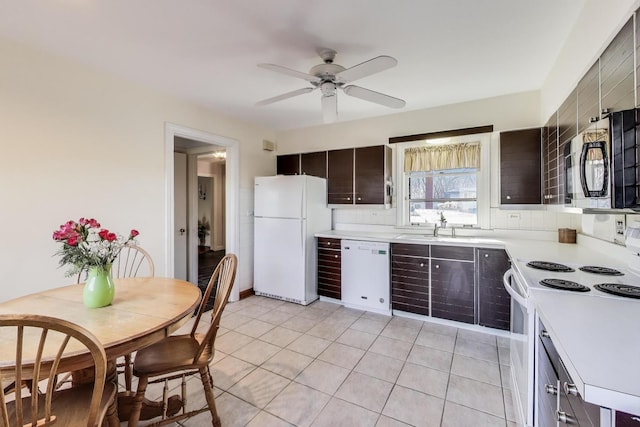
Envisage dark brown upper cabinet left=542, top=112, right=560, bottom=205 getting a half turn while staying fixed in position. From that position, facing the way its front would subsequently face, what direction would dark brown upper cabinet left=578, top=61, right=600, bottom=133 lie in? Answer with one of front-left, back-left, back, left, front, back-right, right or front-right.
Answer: right

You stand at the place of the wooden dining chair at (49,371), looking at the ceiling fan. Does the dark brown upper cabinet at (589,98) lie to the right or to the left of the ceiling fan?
right

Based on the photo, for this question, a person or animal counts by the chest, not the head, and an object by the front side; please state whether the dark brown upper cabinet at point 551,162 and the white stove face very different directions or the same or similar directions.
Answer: same or similar directions

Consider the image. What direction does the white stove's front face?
to the viewer's left

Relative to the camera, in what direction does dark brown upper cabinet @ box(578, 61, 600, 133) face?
facing to the left of the viewer

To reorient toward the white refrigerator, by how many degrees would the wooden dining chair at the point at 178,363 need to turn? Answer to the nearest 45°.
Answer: approximately 135° to its right

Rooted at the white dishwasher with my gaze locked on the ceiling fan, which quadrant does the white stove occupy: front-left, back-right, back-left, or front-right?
front-left

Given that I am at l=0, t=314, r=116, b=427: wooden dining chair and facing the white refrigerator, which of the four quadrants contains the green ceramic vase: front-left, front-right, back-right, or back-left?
front-left

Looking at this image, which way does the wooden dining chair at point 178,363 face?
to the viewer's left

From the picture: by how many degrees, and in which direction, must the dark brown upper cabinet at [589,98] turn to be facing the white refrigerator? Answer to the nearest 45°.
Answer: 0° — it already faces it

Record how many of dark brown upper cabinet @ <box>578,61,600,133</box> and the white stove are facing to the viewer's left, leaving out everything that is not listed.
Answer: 2

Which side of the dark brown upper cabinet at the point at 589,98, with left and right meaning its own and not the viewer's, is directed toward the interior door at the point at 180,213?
front

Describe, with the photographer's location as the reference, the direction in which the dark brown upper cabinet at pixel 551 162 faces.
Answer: facing to the left of the viewer

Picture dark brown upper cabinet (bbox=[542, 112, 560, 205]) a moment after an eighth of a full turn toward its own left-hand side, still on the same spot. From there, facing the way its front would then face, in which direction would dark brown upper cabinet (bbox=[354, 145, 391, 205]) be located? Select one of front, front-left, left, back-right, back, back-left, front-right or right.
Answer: front-right

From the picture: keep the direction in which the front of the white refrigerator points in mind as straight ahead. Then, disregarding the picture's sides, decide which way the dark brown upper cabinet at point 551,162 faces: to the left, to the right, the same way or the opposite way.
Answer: to the right

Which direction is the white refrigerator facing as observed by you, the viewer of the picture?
facing the viewer and to the left of the viewer

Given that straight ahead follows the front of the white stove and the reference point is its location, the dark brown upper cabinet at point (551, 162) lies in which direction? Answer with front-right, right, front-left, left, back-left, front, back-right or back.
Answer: right

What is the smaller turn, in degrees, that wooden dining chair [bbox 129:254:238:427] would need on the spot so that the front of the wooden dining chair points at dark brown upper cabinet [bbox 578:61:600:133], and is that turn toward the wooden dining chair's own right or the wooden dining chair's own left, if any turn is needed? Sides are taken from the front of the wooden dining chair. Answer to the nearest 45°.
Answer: approximately 135° to the wooden dining chair's own left

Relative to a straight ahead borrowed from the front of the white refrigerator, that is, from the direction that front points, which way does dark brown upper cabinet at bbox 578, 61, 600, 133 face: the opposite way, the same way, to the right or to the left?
to the right

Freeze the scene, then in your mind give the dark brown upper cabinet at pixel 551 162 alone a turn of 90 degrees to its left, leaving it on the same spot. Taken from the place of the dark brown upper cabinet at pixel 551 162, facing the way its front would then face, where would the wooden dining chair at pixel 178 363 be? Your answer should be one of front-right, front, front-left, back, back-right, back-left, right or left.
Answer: front-right

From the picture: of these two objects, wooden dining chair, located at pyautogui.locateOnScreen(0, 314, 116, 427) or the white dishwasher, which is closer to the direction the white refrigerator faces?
the wooden dining chair
